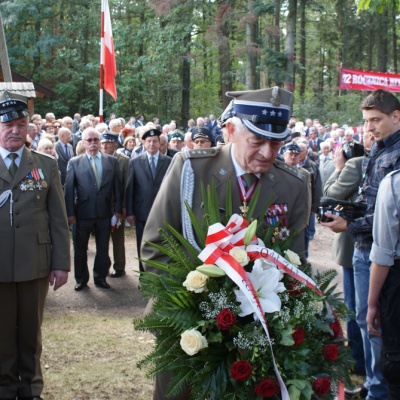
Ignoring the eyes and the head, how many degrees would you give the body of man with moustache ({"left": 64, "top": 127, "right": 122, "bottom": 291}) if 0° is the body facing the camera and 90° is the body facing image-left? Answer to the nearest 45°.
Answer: approximately 0°

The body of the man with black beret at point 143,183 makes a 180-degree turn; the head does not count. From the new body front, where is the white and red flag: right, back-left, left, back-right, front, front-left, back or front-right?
front

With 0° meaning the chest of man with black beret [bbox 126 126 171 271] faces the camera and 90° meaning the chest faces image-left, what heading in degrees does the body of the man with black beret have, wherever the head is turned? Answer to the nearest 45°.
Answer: approximately 0°

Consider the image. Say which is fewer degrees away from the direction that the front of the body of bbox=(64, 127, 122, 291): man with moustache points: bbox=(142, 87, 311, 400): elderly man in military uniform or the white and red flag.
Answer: the elderly man in military uniform

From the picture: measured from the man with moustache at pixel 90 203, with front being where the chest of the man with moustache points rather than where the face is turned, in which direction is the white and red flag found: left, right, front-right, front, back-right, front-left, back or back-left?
back

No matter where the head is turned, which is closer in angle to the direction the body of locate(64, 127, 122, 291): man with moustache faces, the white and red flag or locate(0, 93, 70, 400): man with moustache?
the man with moustache

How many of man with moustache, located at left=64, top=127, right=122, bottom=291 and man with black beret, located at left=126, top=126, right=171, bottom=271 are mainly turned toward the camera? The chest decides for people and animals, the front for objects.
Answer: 2
